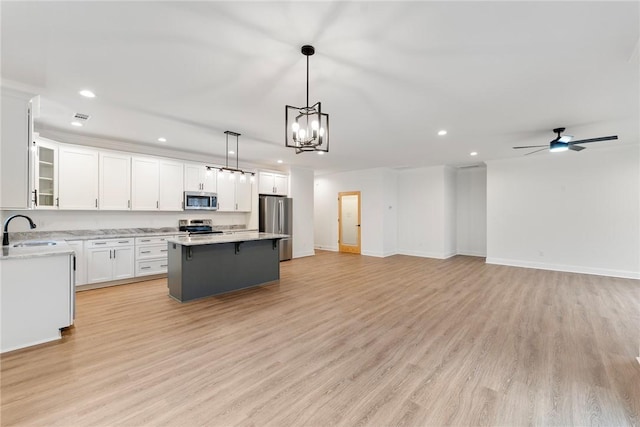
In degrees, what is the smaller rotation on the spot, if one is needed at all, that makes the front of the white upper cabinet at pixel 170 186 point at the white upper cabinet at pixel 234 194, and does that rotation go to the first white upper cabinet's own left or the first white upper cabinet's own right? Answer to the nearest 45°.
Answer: approximately 45° to the first white upper cabinet's own left

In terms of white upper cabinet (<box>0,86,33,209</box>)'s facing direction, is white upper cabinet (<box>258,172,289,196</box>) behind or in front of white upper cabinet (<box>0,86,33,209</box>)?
in front

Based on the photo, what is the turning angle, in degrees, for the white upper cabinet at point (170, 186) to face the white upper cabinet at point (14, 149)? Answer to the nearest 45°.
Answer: approximately 90° to its right

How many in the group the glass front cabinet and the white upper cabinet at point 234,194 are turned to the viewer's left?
0

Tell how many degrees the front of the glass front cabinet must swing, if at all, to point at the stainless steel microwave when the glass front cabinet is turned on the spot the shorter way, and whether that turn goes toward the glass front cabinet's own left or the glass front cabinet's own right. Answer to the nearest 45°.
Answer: approximately 45° to the glass front cabinet's own left

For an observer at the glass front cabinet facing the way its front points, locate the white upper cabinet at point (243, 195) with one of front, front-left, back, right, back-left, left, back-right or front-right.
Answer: front-left

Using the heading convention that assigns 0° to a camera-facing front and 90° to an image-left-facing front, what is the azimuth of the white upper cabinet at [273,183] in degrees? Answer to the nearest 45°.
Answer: approximately 315°

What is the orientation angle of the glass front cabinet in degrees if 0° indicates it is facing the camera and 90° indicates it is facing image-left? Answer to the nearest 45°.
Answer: approximately 315°

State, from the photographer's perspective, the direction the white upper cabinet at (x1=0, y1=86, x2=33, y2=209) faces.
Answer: facing to the right of the viewer

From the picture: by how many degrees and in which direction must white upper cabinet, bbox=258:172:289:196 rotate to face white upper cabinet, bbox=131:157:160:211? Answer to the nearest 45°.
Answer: approximately 90° to its right

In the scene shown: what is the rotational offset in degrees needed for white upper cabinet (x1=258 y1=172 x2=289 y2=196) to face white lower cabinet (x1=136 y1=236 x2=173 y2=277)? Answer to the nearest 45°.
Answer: approximately 90° to its right

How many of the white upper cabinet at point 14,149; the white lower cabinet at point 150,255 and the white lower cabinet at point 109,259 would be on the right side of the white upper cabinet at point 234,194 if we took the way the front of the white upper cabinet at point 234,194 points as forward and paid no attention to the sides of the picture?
3

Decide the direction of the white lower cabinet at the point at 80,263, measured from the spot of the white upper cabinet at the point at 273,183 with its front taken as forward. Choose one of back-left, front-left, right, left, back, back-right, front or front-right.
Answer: right

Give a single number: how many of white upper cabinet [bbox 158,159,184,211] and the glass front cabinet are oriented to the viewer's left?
0
